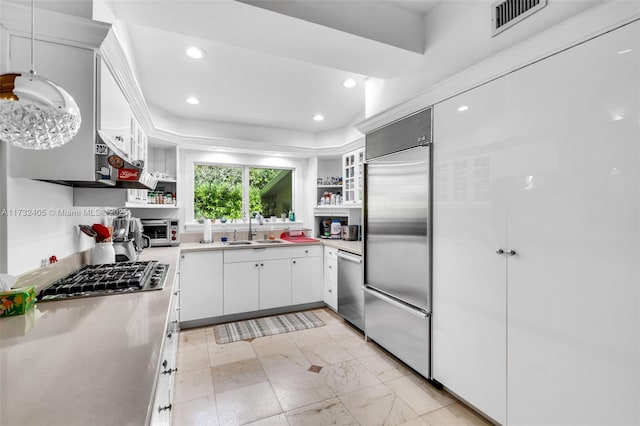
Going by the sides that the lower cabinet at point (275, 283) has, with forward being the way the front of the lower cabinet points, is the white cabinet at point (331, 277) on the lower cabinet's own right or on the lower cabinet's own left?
on the lower cabinet's own left

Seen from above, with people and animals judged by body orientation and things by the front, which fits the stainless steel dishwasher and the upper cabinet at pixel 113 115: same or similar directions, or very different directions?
very different directions

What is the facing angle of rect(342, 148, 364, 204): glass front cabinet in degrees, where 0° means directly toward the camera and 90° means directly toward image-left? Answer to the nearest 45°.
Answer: approximately 45°

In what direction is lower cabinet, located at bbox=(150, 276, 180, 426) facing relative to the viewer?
to the viewer's right

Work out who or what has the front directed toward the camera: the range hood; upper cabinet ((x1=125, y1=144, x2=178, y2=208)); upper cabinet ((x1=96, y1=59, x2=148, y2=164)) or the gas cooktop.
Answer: upper cabinet ((x1=125, y1=144, x2=178, y2=208))

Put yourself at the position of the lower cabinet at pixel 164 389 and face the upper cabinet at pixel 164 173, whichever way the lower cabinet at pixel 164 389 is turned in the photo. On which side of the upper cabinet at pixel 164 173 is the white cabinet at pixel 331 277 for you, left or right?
right

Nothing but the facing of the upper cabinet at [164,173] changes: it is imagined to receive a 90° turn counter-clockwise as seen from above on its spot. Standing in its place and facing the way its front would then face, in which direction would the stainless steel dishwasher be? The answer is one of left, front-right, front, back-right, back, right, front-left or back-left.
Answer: front-right

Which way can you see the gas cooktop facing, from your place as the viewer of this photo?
facing to the right of the viewer

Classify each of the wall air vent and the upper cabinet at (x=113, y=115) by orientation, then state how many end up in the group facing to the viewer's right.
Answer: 1

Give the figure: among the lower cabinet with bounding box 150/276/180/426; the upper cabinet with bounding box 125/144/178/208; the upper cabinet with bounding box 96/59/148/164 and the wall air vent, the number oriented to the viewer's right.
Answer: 2

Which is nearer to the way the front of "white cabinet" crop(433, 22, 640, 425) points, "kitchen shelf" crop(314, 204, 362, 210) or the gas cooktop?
the gas cooktop

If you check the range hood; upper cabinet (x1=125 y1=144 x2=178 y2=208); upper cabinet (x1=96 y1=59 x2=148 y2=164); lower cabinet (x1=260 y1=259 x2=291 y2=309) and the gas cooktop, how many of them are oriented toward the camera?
2

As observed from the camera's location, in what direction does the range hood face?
facing to the right of the viewer

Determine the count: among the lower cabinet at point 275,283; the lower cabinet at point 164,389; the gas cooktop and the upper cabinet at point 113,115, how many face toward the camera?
1

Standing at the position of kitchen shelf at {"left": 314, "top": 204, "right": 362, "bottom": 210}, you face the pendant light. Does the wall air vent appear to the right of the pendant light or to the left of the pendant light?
left

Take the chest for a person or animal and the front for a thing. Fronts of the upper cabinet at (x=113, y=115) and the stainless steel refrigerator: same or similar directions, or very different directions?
very different directions

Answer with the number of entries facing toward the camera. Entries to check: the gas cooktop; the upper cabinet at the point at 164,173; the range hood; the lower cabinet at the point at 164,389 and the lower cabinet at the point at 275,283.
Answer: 2
